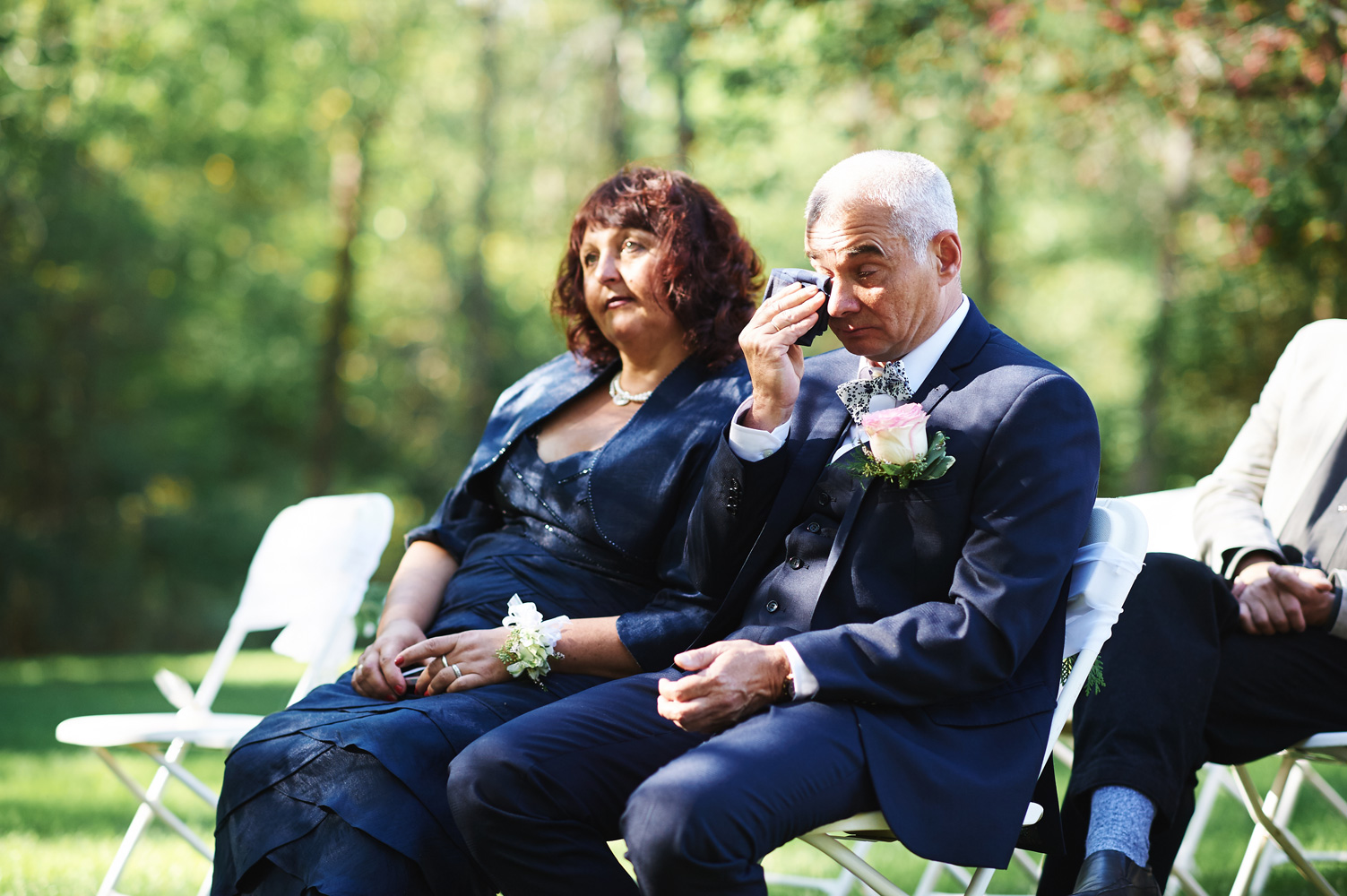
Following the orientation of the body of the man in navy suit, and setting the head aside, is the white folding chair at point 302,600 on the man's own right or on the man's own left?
on the man's own right

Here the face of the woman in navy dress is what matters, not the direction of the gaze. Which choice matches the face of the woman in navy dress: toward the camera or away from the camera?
toward the camera

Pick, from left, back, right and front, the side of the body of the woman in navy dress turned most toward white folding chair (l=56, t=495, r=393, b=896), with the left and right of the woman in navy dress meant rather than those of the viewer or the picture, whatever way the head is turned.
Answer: right

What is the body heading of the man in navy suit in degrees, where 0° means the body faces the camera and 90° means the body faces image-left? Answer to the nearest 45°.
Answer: approximately 45°

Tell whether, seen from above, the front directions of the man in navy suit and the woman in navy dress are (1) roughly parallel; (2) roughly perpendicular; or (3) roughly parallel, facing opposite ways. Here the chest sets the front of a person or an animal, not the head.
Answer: roughly parallel

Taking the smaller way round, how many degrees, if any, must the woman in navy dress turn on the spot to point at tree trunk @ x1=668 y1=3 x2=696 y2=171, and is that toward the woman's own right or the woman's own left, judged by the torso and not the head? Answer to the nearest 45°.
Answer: approximately 135° to the woman's own right

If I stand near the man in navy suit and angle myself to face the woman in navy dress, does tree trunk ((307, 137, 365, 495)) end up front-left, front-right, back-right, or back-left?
front-right

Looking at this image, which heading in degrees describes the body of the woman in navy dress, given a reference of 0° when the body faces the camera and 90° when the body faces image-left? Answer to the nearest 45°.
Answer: approximately 45°

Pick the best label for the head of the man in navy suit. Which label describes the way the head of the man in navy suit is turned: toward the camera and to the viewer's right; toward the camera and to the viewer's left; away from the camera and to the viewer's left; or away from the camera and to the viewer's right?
toward the camera and to the viewer's left

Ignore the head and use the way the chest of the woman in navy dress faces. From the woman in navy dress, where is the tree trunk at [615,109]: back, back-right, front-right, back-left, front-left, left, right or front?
back-right

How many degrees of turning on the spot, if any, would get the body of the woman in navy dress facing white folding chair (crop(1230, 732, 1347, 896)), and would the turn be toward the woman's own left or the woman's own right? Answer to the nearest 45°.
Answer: approximately 135° to the woman's own left

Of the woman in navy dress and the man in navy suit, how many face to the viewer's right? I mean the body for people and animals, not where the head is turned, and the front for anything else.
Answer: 0

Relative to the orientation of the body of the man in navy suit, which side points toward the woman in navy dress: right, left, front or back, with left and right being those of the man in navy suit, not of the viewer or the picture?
right

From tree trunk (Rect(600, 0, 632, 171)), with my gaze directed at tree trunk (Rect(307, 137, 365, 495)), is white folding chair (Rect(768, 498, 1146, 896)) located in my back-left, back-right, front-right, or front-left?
back-left

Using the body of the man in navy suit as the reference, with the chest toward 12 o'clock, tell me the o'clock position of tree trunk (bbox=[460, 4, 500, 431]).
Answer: The tree trunk is roughly at 4 o'clock from the man in navy suit.

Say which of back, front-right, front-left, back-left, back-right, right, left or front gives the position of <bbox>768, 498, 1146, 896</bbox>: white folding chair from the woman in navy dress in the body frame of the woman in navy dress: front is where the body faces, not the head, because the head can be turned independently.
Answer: left
